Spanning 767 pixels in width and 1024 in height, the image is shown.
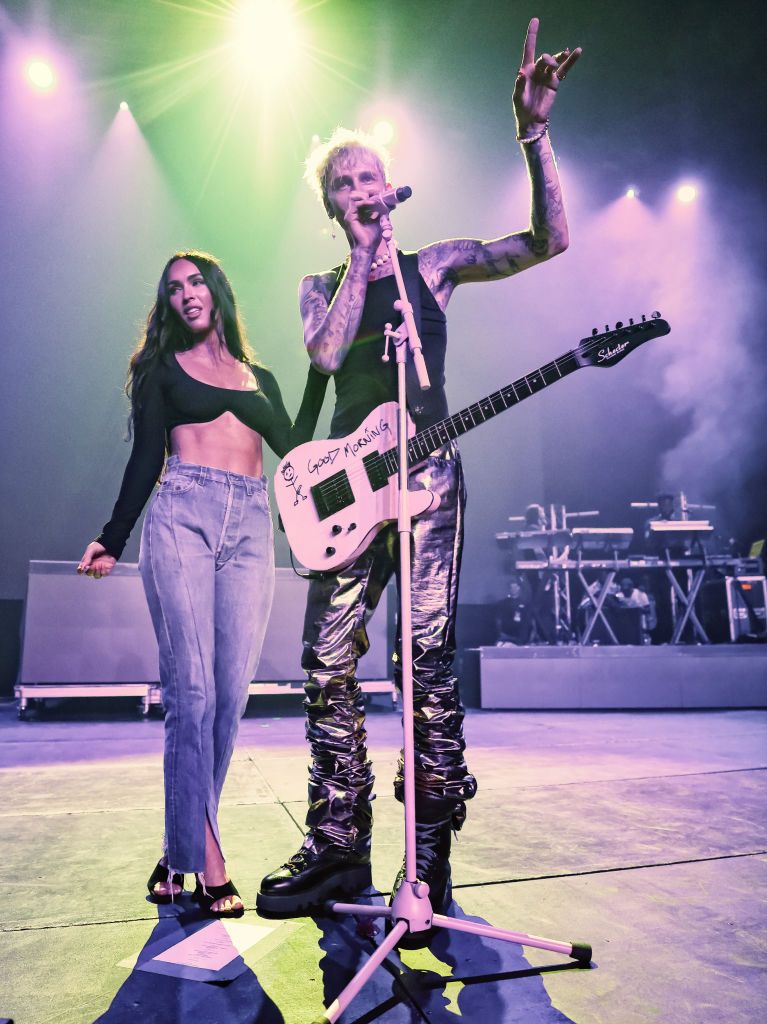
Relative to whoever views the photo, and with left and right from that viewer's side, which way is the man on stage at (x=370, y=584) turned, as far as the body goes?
facing the viewer

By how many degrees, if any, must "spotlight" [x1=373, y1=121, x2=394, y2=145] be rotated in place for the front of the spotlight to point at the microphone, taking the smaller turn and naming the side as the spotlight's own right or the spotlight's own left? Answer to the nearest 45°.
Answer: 0° — it already faces it

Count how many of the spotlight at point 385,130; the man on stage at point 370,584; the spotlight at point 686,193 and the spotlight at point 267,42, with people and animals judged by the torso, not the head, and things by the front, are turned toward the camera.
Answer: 4

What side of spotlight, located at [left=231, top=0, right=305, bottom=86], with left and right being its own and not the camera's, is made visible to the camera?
front

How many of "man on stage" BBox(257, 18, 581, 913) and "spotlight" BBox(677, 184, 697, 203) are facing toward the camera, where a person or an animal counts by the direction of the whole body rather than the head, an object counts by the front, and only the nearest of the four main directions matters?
2

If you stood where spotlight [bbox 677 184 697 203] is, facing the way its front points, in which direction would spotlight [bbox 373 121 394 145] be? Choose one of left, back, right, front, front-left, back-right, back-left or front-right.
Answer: front-right
